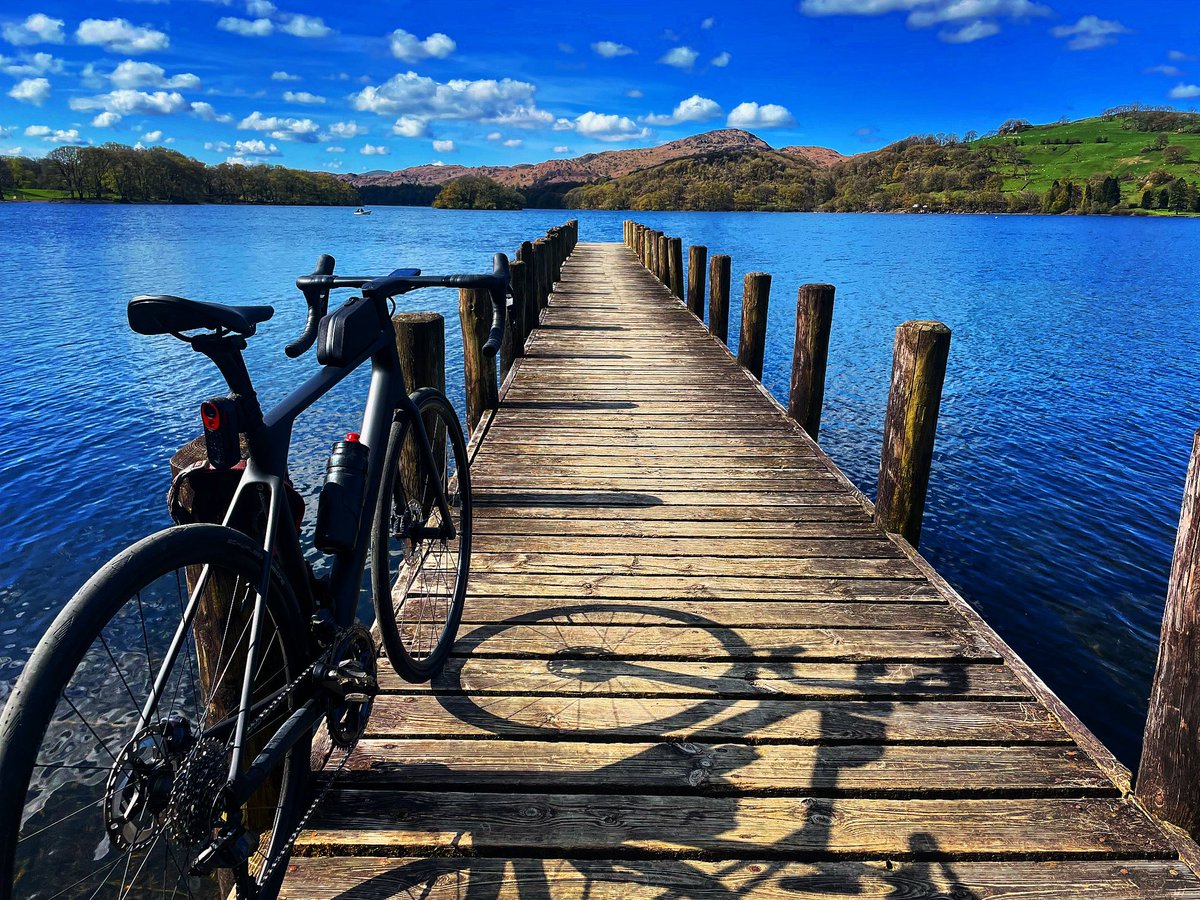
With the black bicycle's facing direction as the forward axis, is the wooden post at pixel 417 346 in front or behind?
in front

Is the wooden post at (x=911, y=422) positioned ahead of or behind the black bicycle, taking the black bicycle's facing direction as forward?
ahead

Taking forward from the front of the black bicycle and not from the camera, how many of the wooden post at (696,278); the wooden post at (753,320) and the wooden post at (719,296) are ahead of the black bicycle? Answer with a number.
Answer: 3

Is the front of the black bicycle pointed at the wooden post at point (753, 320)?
yes

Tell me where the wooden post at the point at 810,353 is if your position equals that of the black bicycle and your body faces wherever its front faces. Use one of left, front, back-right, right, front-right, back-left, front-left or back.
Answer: front

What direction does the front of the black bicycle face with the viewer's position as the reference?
facing away from the viewer and to the right of the viewer

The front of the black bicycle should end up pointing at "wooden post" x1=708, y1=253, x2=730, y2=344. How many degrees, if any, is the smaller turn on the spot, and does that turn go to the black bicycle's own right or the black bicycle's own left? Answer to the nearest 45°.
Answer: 0° — it already faces it

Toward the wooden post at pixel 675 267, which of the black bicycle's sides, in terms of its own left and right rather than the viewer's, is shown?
front

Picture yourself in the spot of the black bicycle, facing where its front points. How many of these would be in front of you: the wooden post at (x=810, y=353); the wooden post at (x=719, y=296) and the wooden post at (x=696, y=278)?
3

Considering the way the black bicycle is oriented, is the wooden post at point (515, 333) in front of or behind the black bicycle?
in front

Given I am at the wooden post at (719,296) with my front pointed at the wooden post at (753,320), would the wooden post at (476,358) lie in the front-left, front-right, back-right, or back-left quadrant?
front-right

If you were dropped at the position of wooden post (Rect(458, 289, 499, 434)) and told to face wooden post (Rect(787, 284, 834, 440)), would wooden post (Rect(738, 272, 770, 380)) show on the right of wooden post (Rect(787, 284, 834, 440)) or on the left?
left
